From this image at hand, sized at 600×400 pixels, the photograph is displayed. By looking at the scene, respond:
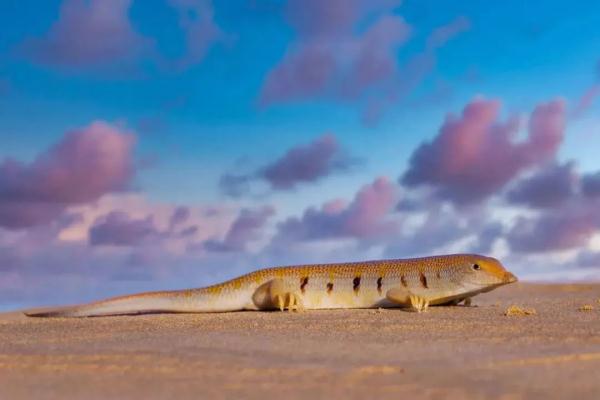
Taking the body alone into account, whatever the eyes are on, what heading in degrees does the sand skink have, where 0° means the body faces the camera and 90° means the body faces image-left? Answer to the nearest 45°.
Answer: approximately 270°
